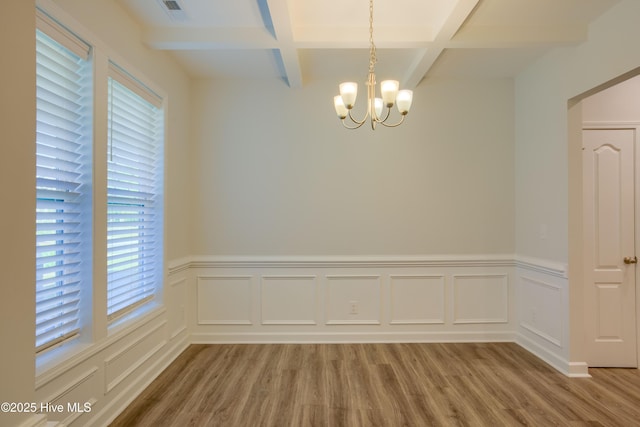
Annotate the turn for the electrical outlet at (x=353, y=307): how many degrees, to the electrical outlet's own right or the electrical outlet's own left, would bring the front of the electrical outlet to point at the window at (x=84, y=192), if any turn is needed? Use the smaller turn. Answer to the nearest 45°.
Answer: approximately 45° to the electrical outlet's own right

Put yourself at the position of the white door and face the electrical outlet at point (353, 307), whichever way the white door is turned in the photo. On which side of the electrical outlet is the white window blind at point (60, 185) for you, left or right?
left

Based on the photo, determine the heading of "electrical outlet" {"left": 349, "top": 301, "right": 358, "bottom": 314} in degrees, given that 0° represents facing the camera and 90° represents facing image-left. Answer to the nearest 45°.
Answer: approximately 0°

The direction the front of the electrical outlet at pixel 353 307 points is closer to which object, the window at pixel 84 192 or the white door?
the window

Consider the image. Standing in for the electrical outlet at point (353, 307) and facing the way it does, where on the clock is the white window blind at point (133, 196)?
The white window blind is roughly at 2 o'clock from the electrical outlet.
